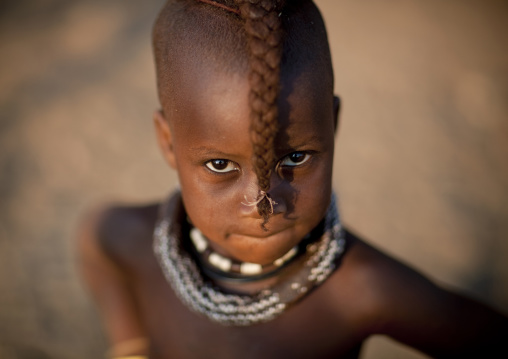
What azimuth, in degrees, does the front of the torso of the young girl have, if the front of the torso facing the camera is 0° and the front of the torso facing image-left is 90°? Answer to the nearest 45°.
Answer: approximately 0°
